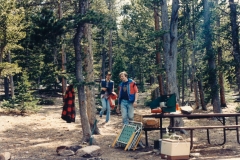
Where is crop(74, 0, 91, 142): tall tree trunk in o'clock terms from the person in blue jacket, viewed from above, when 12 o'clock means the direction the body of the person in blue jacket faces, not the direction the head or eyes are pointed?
The tall tree trunk is roughly at 1 o'clock from the person in blue jacket.

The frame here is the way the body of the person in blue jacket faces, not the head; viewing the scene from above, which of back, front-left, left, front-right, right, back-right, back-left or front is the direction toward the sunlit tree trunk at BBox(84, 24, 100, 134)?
right

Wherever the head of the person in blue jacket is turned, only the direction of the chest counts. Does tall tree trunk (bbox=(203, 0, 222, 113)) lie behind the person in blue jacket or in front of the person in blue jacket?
behind

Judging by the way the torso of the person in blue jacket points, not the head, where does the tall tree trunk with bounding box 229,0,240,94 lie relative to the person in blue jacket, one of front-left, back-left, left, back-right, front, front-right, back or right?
back

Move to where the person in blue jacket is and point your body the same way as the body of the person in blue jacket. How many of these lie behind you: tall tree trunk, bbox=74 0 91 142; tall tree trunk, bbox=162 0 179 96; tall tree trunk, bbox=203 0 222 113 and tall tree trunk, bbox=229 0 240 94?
3

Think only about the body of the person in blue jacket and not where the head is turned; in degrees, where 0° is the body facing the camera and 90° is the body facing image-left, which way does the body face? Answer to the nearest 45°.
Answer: approximately 45°

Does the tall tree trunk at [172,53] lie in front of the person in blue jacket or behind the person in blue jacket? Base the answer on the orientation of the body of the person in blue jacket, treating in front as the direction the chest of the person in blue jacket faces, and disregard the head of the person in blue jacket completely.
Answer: behind

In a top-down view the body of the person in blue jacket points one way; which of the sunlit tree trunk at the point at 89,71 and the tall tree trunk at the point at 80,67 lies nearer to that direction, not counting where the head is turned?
the tall tree trunk

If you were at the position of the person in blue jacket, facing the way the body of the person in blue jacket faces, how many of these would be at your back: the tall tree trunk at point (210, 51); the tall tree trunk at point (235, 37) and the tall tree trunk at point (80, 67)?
2
